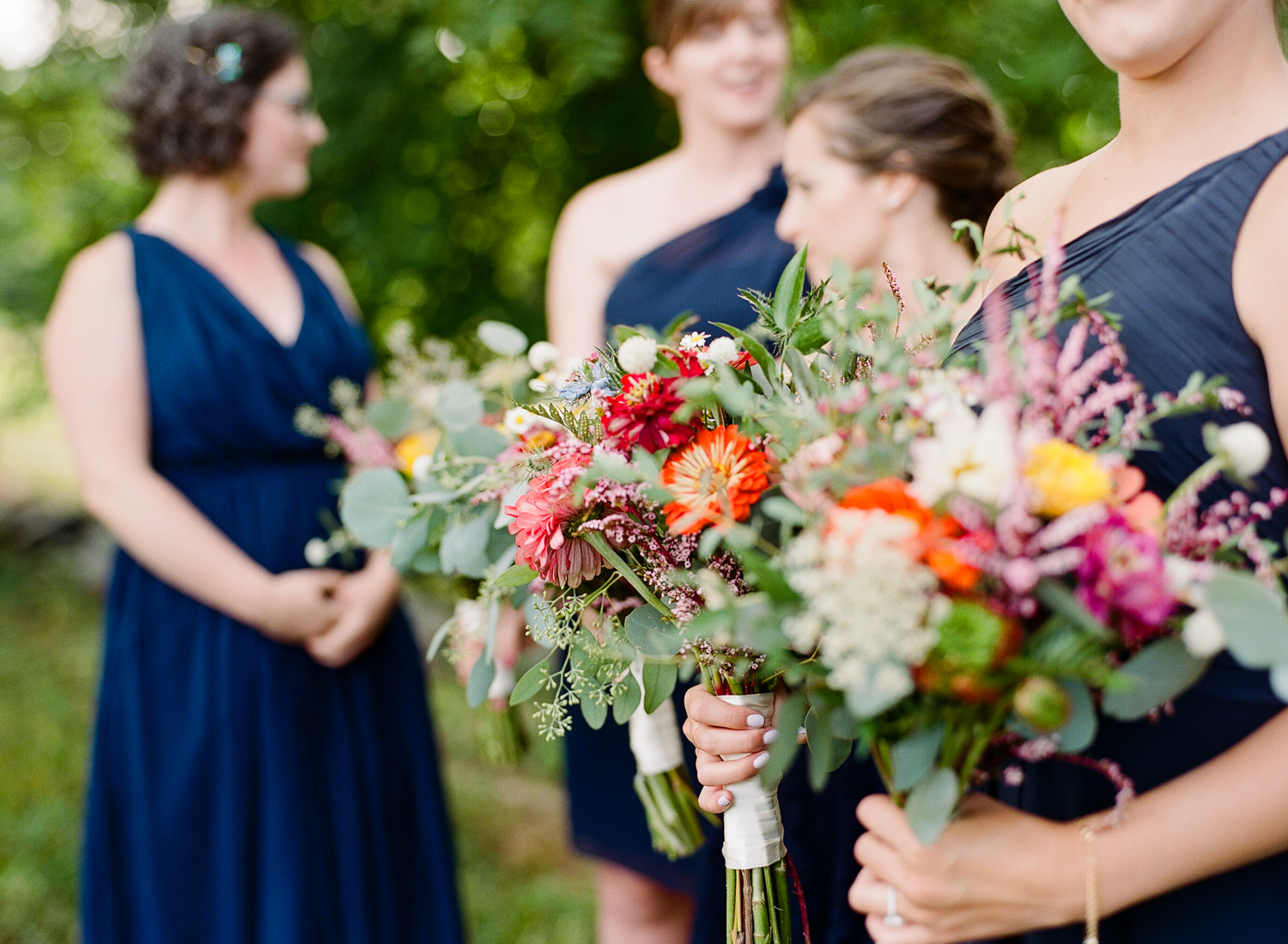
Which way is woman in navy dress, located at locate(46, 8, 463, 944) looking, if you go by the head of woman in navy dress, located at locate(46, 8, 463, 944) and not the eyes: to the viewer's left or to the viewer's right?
to the viewer's right

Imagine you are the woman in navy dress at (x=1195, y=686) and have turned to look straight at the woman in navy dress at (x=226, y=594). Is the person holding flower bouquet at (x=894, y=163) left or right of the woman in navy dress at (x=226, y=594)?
right

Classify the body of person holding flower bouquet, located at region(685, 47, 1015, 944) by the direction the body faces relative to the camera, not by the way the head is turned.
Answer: to the viewer's left

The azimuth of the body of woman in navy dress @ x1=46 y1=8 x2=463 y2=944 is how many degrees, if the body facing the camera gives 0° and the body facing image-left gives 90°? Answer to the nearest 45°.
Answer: approximately 315°

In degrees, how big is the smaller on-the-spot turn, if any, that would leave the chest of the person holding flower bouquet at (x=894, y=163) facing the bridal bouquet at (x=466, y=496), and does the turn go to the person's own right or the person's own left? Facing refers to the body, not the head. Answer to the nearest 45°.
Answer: approximately 45° to the person's own left

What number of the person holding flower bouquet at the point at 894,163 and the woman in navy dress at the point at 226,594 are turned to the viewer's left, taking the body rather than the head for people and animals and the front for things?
1

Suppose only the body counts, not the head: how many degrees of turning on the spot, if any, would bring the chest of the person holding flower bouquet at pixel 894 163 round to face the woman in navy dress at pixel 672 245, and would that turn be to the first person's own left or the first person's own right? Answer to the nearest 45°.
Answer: approximately 45° to the first person's own right

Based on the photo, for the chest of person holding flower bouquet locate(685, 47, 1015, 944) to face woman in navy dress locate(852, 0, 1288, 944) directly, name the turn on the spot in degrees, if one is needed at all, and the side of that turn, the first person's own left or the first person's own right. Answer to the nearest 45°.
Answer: approximately 90° to the first person's own left
